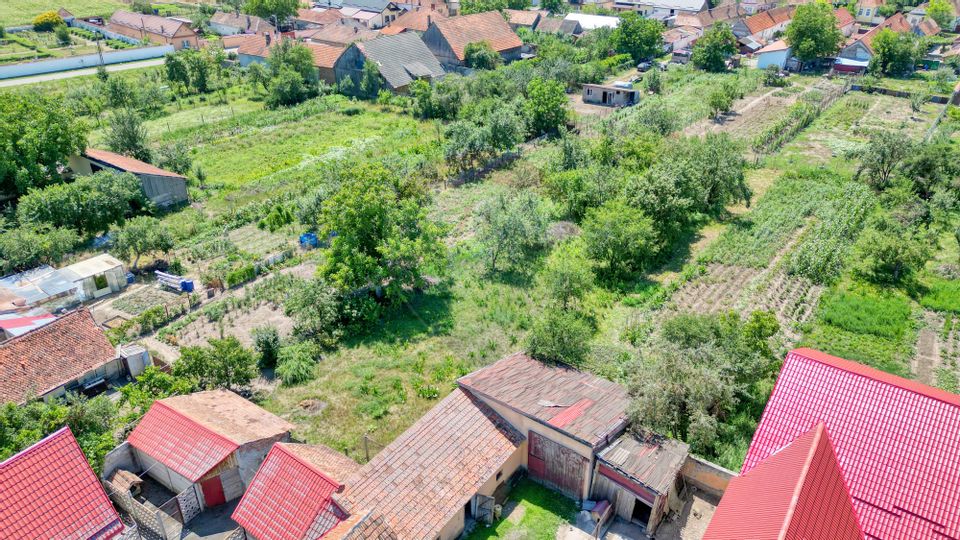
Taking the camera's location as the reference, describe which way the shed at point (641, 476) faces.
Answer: facing the viewer and to the left of the viewer

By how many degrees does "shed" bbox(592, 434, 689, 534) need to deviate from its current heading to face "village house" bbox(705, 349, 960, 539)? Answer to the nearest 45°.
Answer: approximately 135° to its left

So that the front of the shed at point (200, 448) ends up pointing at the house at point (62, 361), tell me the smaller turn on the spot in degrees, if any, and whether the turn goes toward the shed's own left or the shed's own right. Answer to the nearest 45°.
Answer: approximately 180°

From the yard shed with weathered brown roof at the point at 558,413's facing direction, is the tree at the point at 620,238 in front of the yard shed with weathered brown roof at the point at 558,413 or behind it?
behind

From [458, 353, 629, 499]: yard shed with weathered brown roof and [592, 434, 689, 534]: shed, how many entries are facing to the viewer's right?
0

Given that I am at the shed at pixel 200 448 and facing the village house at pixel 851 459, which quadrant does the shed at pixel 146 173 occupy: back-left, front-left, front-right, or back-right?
back-left

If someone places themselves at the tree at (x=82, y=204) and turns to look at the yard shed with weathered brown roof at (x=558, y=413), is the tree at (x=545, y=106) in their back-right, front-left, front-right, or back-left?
front-left

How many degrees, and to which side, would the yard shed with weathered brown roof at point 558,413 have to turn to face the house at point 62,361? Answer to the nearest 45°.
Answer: approximately 45° to its right

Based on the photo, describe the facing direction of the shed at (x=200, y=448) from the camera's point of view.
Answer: facing the viewer and to the right of the viewer

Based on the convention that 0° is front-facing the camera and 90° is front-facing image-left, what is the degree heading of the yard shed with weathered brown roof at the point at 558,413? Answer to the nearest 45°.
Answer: approximately 45°

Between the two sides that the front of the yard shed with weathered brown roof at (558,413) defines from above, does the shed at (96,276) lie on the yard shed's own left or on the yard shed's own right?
on the yard shed's own right

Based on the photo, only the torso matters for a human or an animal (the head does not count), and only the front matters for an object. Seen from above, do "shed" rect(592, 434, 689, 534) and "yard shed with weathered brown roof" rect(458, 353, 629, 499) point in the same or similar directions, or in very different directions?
same or similar directions

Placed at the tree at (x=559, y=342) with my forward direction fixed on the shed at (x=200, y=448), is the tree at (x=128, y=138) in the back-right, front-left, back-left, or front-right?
front-right

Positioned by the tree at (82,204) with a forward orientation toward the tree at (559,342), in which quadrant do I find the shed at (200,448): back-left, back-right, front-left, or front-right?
front-right

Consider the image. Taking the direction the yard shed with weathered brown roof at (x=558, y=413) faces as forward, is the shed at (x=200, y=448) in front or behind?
in front
